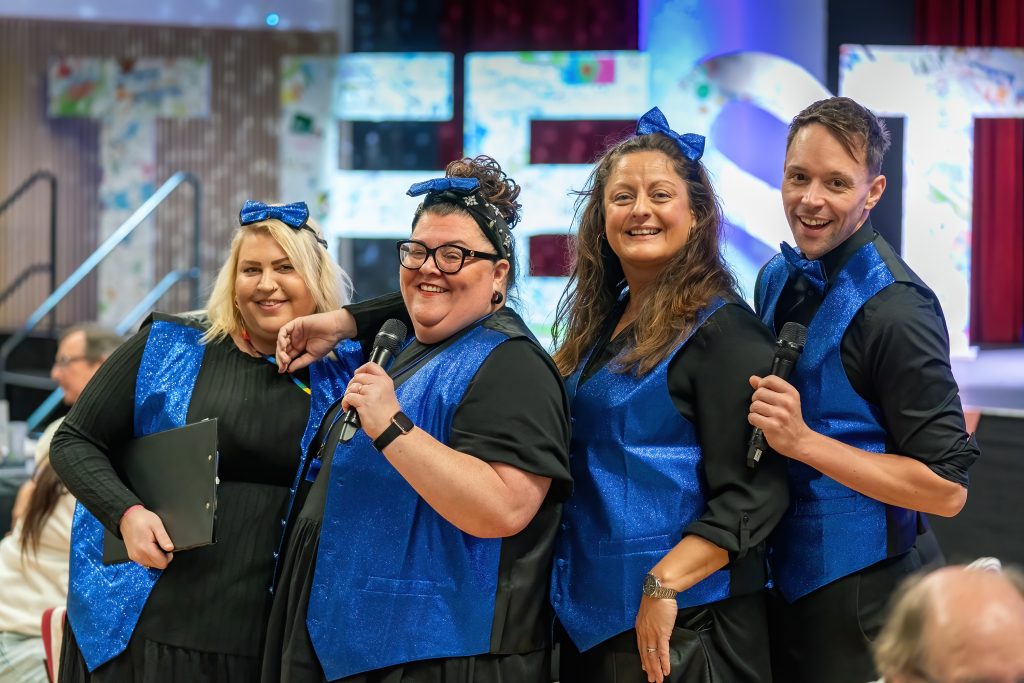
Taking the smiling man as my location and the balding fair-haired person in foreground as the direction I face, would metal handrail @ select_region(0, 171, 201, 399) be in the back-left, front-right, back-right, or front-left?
back-right
